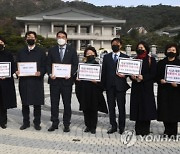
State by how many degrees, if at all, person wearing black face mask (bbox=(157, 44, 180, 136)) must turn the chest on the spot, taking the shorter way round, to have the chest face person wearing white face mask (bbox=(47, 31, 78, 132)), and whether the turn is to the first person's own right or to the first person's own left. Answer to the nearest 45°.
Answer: approximately 90° to the first person's own right

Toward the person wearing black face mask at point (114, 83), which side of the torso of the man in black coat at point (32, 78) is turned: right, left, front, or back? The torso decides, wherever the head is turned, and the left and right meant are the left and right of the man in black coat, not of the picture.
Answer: left

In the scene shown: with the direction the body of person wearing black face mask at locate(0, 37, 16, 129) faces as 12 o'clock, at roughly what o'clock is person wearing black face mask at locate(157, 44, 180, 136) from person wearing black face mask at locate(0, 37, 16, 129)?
person wearing black face mask at locate(157, 44, 180, 136) is roughly at 10 o'clock from person wearing black face mask at locate(0, 37, 16, 129).

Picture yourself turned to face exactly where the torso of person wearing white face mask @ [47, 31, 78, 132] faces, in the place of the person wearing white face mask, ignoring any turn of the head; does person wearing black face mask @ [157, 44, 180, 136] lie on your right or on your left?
on your left

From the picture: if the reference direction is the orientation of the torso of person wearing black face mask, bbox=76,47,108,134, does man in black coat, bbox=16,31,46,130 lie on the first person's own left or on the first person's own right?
on the first person's own right

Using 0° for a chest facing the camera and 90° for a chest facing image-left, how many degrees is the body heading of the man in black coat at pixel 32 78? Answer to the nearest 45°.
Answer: approximately 0°

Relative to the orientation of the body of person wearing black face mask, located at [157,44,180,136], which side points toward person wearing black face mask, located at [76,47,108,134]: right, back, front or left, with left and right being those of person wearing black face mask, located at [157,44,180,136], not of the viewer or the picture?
right

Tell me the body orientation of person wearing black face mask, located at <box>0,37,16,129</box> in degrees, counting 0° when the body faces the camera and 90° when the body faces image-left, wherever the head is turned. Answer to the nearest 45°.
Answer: approximately 0°

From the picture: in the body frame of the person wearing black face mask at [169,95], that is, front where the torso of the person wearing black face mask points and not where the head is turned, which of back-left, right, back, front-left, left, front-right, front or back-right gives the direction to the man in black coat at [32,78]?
right
